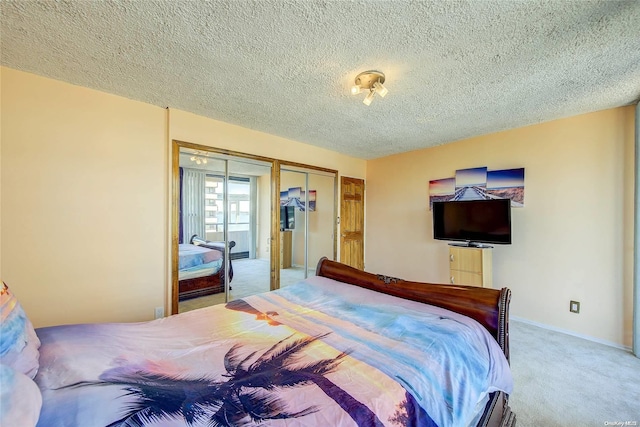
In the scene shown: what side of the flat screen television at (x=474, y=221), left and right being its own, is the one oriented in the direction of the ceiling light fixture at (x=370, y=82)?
front

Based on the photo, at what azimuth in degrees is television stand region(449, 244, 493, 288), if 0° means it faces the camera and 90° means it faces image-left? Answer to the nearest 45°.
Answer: approximately 45°

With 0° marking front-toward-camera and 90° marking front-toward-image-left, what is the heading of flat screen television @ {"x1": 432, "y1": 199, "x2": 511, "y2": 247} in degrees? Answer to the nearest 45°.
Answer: approximately 45°

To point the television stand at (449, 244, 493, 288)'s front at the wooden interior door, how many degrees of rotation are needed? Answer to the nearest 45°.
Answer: approximately 45° to its right

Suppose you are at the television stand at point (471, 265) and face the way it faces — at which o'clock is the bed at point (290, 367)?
The bed is roughly at 11 o'clock from the television stand.

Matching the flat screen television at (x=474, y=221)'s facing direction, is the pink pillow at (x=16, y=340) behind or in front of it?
in front

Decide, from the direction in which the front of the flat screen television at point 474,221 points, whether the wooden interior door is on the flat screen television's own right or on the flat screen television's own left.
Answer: on the flat screen television's own right
